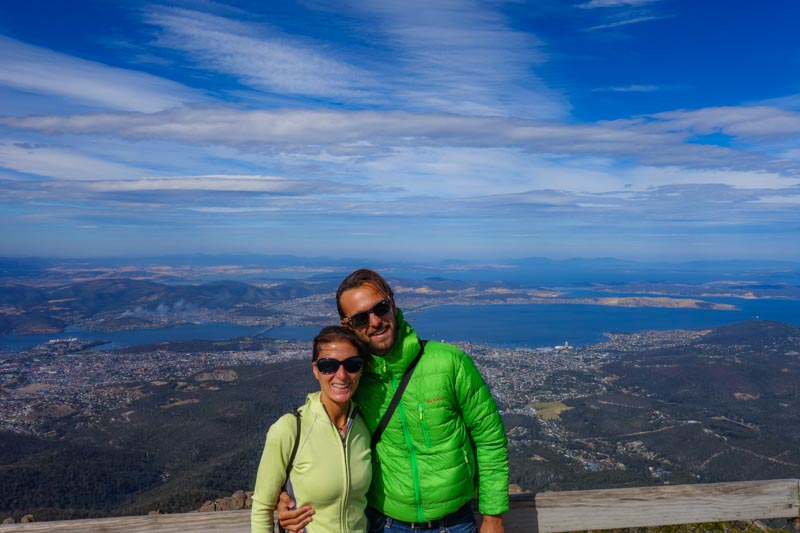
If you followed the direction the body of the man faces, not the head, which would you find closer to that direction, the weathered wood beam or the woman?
the woman

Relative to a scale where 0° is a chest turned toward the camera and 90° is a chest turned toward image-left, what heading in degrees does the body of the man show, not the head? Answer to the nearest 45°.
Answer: approximately 0°

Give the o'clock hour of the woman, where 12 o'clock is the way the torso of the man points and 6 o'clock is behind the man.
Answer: The woman is roughly at 2 o'clock from the man.
